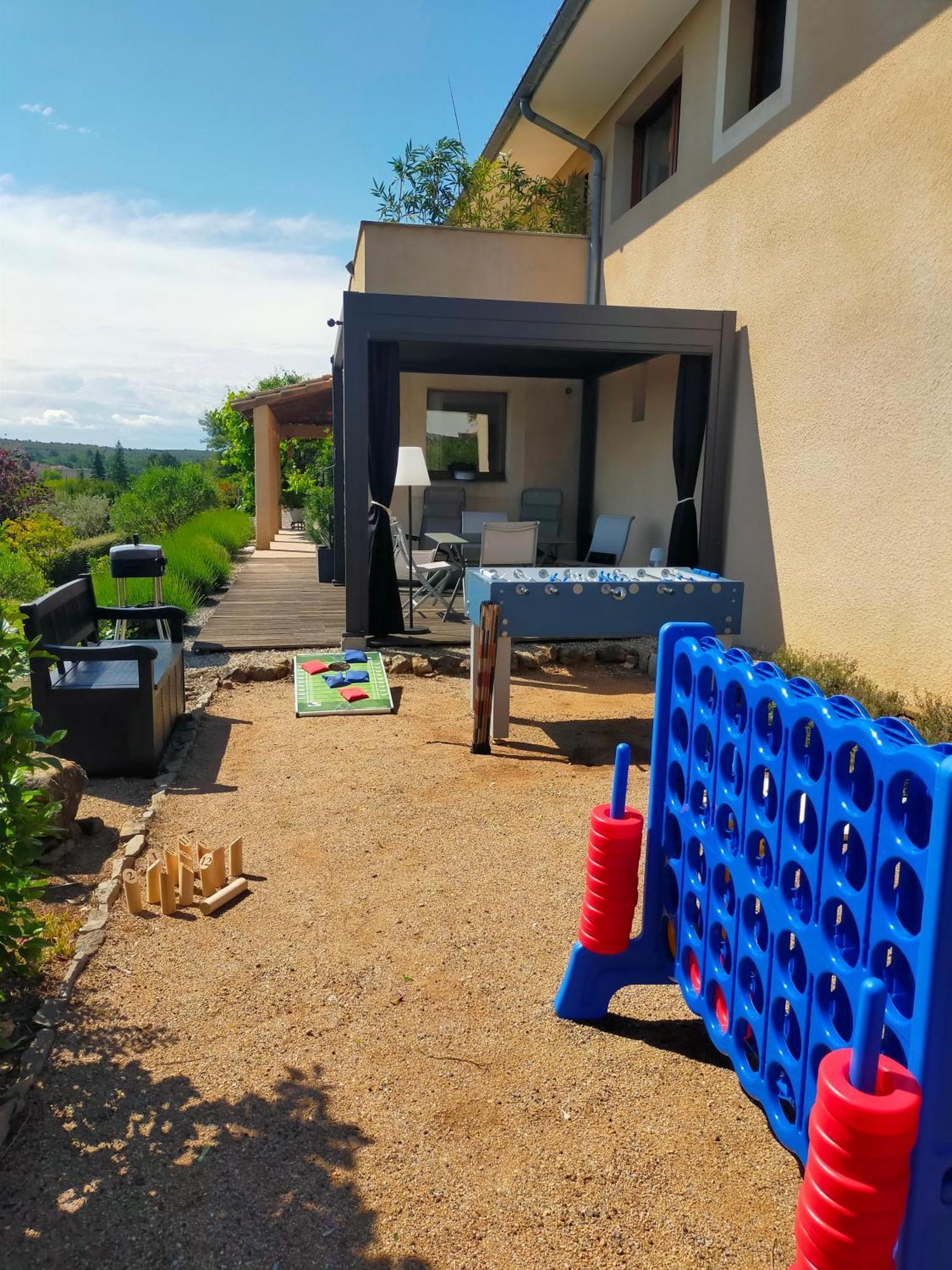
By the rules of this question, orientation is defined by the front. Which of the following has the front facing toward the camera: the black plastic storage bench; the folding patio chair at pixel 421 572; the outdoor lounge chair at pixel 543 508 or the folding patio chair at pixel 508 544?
the outdoor lounge chair

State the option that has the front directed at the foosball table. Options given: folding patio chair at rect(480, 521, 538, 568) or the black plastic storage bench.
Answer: the black plastic storage bench

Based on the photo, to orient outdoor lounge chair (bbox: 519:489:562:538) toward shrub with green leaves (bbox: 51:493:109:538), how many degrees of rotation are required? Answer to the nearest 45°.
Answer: approximately 135° to its right

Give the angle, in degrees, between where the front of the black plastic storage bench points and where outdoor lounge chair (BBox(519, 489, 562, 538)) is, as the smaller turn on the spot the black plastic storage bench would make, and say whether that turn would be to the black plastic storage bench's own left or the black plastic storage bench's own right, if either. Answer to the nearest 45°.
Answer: approximately 45° to the black plastic storage bench's own left

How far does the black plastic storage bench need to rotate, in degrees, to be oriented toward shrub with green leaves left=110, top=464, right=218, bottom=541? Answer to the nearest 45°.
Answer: approximately 90° to its left

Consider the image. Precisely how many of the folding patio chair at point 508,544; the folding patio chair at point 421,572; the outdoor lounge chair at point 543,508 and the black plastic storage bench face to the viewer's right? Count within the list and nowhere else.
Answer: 2

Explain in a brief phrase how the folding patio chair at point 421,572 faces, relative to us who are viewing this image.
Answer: facing to the right of the viewer

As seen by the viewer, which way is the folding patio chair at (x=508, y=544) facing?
away from the camera

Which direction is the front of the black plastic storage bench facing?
to the viewer's right

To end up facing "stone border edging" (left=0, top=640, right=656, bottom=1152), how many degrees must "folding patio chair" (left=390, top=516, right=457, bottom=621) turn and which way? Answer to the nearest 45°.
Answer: approximately 90° to its right
